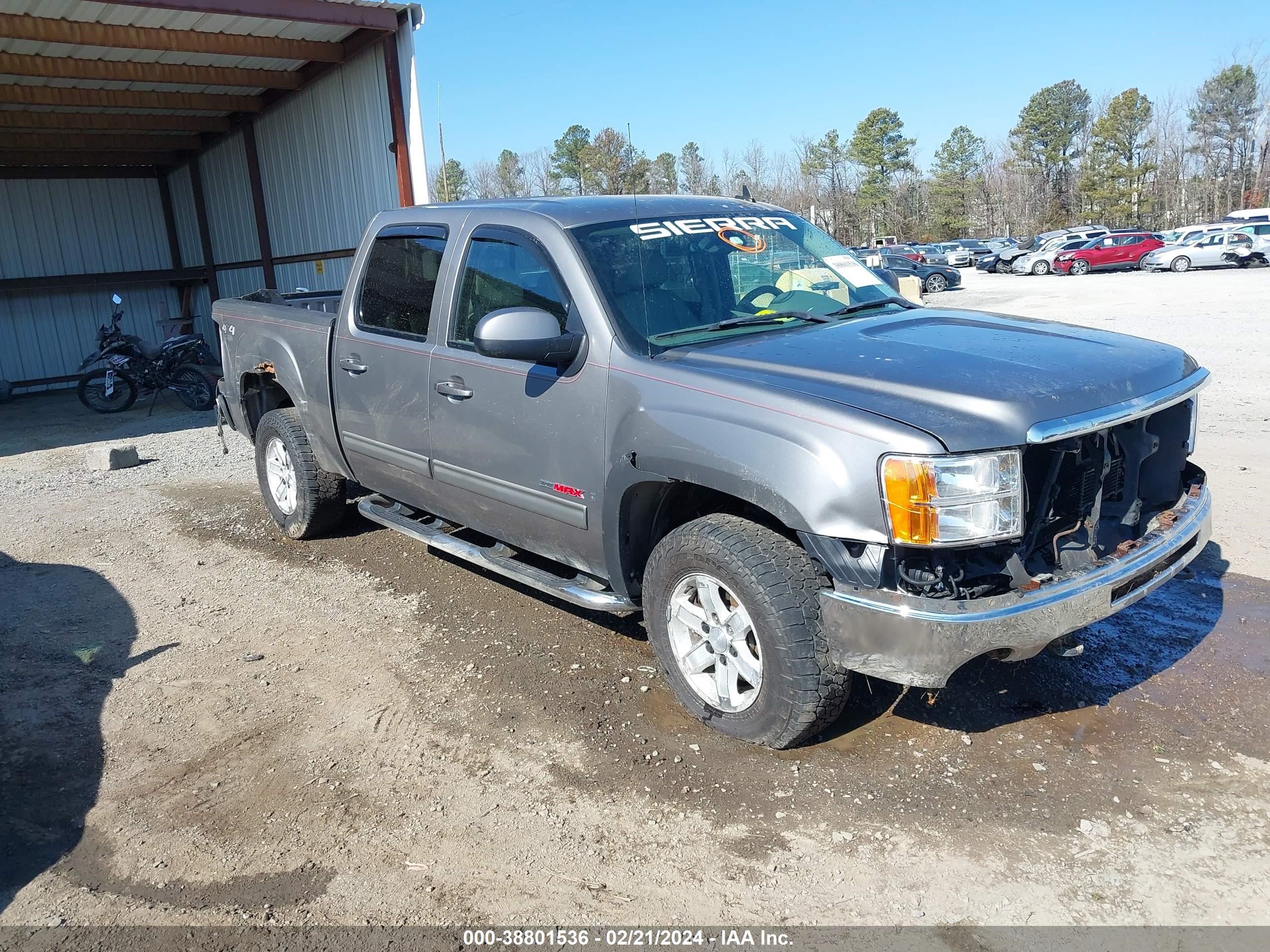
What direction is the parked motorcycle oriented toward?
to the viewer's left

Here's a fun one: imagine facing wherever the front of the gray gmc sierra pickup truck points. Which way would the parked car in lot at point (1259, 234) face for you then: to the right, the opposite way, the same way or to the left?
the opposite way

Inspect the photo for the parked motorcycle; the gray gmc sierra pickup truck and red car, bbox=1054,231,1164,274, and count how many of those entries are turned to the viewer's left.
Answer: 2

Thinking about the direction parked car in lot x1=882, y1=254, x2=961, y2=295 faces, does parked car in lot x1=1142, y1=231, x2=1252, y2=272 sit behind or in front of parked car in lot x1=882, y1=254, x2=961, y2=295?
in front

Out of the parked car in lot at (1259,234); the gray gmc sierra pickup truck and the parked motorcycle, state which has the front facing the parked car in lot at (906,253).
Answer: the parked car in lot at (1259,234)

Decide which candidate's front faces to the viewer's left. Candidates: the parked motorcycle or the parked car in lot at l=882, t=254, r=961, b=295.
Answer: the parked motorcycle

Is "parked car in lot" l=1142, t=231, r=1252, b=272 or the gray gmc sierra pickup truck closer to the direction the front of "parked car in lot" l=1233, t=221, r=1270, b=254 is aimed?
the parked car in lot

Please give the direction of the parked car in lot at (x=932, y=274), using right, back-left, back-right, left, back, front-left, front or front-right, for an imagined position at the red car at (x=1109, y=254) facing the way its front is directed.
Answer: front-left

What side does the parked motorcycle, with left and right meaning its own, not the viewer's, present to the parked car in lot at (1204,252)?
back

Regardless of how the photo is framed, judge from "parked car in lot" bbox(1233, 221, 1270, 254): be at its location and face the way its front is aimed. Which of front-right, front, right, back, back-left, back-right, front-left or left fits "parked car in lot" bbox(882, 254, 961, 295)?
front-left

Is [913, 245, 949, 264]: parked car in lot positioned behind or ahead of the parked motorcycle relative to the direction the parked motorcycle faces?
behind

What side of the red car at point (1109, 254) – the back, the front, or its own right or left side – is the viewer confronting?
left

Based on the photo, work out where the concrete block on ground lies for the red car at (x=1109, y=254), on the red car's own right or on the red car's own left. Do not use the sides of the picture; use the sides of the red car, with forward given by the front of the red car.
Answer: on the red car's own left
